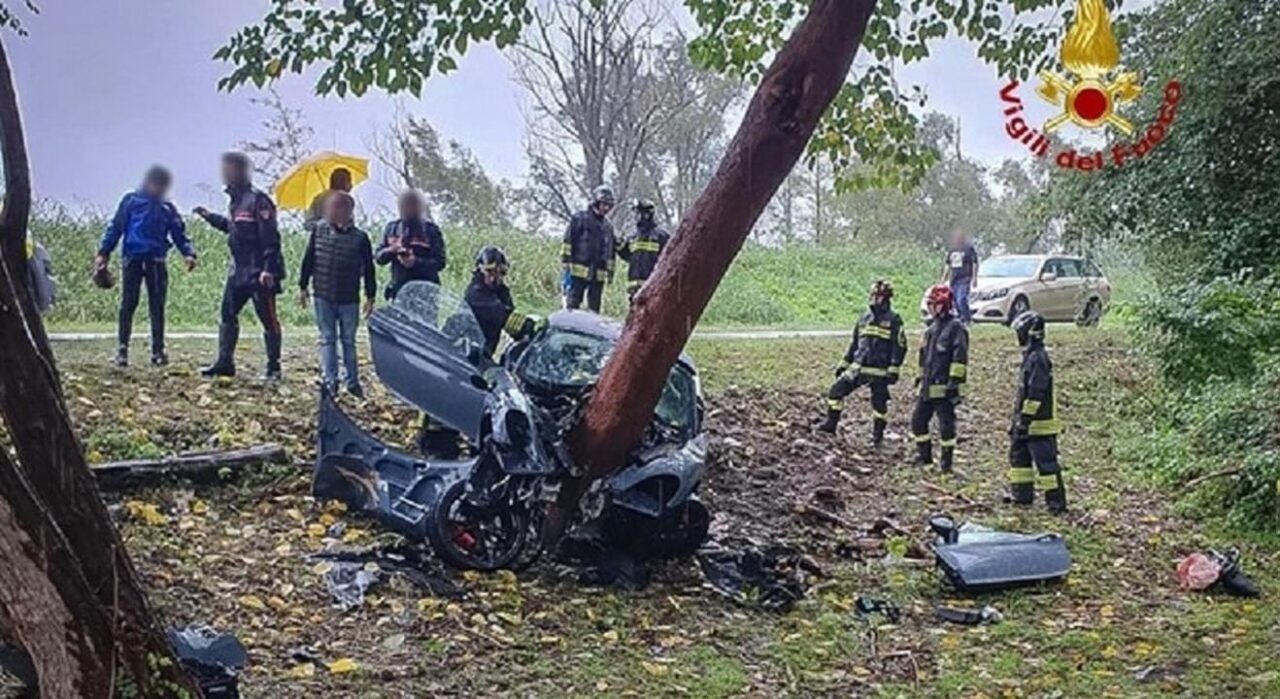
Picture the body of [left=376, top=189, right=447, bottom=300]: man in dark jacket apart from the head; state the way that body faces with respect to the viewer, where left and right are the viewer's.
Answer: facing the viewer

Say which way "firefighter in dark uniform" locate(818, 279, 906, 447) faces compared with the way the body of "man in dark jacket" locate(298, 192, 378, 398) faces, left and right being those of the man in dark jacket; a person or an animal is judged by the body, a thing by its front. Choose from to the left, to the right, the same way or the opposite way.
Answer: to the right

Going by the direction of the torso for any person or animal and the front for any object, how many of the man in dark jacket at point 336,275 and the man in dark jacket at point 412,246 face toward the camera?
2

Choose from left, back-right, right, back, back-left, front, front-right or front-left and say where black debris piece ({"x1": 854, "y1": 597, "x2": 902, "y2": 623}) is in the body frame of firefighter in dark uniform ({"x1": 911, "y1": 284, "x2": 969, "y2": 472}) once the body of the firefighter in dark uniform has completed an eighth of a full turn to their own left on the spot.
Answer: front

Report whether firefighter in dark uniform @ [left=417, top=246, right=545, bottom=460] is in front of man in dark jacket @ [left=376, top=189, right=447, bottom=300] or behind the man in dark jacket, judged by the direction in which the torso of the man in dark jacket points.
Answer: in front

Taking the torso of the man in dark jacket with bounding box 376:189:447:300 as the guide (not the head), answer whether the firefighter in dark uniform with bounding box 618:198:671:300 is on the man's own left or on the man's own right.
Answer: on the man's own left

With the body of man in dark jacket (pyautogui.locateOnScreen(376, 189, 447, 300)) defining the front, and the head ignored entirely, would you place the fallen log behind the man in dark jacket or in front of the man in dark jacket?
in front

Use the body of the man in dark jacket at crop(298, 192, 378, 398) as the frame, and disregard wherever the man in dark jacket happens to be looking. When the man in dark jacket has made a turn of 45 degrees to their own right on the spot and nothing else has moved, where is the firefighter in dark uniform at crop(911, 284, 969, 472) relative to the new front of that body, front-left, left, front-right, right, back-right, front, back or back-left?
back-left

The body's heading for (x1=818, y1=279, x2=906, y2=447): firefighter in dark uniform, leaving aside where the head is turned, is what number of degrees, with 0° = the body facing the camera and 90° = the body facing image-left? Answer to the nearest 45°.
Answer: approximately 45°

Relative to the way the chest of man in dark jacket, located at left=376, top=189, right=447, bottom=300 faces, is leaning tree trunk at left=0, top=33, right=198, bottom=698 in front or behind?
in front

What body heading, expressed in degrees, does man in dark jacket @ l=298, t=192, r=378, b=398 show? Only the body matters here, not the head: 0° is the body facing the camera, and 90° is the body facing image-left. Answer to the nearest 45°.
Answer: approximately 0°

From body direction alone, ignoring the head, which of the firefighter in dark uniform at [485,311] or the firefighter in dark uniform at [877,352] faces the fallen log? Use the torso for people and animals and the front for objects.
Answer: the firefighter in dark uniform at [877,352]

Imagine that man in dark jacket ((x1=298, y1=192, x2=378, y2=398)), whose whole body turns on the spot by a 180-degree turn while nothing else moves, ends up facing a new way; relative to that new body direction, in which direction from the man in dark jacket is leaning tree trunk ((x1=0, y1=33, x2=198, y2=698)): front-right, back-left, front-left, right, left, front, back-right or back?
back

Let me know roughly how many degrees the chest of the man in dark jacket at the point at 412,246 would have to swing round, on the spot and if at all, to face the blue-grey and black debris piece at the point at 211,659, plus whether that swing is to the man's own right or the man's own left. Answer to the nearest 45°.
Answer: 0° — they already face it

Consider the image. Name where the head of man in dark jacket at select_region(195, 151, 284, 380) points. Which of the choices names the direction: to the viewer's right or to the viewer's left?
to the viewer's left
